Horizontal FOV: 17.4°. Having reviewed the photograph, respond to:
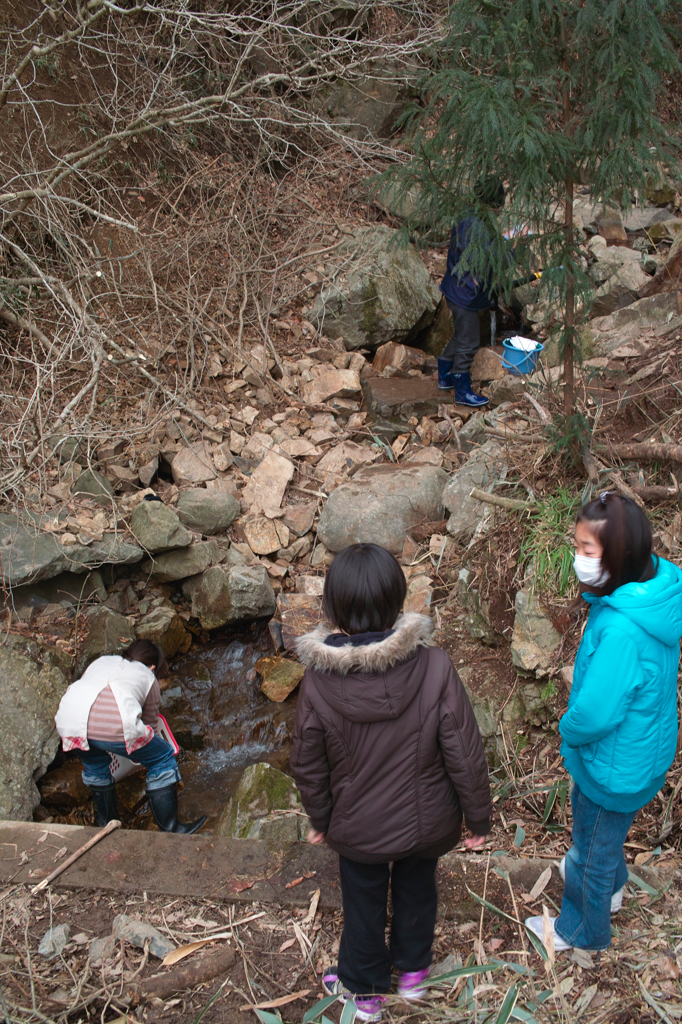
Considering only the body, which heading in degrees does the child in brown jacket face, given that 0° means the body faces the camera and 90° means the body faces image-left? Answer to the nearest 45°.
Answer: approximately 180°

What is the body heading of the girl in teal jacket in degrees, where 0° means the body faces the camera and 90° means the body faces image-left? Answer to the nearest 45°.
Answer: approximately 90°

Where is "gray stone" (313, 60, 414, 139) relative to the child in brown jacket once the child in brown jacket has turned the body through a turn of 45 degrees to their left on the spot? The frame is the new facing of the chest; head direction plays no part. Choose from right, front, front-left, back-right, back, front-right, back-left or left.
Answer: front-right

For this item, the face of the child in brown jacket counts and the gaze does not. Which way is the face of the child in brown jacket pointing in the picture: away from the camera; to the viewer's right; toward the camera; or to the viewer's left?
away from the camera

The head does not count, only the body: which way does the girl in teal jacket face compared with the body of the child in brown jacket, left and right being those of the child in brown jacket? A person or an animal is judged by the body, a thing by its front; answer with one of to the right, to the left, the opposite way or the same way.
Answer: to the left

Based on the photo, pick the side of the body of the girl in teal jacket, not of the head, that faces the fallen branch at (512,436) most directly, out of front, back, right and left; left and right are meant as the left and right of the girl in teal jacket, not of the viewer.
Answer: right
